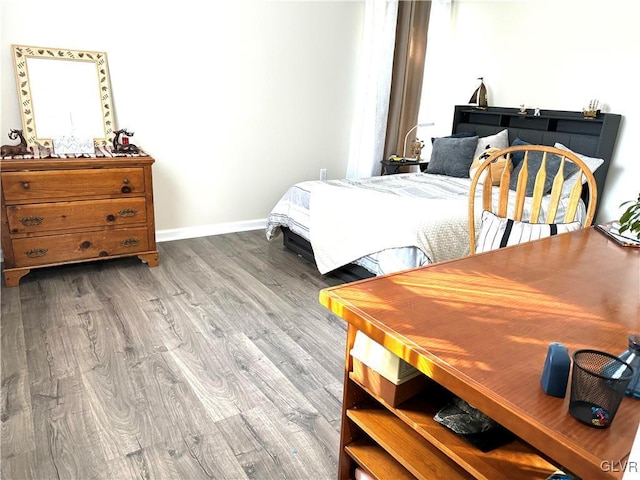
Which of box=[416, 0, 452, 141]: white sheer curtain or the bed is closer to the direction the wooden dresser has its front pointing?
the bed

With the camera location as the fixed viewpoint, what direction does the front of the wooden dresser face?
facing the viewer

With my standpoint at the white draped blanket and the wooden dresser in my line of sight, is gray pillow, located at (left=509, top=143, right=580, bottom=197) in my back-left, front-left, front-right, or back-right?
back-right

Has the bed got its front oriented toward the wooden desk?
no

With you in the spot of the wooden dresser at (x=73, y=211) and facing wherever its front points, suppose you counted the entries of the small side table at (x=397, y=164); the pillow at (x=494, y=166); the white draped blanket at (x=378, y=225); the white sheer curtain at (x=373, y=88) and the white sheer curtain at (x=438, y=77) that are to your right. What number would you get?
0

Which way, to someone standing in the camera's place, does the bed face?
facing the viewer and to the left of the viewer

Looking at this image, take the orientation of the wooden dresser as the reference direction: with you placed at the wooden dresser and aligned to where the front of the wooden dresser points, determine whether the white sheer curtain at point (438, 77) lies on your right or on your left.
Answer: on your left

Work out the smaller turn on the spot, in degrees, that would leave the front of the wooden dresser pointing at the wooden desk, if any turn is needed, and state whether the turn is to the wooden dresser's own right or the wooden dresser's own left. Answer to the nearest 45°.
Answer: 0° — it already faces it

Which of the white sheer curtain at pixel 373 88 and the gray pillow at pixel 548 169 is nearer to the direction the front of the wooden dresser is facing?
the gray pillow

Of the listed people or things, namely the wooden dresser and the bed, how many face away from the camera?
0

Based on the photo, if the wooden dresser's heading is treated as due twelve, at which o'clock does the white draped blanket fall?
The white draped blanket is roughly at 10 o'clock from the wooden dresser.

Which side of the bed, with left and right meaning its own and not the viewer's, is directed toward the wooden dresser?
front

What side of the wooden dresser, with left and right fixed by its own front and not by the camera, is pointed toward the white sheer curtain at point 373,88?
left

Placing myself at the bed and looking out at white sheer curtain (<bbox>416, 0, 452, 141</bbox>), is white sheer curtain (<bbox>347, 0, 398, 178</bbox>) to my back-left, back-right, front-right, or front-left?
front-left

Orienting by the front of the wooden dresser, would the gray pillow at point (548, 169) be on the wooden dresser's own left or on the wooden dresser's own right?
on the wooden dresser's own left

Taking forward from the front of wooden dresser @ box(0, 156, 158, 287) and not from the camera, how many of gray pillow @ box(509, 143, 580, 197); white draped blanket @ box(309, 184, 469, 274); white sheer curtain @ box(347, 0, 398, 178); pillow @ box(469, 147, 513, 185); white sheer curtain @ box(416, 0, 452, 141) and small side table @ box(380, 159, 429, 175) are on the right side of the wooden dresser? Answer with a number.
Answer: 0

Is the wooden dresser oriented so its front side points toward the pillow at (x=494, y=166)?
no

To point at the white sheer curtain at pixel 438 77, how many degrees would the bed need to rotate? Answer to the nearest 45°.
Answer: approximately 135° to its right

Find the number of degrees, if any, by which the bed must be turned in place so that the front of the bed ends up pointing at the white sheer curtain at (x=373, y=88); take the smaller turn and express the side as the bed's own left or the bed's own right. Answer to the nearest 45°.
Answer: approximately 135° to the bed's own right

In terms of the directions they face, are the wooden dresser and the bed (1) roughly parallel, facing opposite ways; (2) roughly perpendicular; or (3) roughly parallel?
roughly perpendicular
